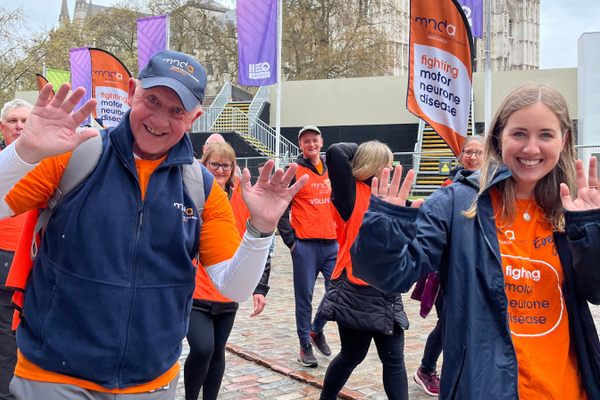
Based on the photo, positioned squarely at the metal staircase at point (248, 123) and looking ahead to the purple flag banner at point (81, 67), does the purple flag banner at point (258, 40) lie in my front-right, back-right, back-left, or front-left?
front-left

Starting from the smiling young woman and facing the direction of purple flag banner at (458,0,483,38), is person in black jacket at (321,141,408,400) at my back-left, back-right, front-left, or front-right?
front-left

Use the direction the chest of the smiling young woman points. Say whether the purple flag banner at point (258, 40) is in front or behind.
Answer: behind

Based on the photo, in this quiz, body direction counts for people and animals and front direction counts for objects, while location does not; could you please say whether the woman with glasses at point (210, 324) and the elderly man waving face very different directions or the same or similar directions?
same or similar directions

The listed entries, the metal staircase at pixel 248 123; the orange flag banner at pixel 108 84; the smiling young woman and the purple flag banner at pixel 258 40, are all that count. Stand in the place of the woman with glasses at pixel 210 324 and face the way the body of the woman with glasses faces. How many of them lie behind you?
3

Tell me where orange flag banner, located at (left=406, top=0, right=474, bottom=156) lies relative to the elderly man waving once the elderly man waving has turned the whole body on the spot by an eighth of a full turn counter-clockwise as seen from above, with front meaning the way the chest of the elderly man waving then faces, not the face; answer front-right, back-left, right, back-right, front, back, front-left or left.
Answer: left

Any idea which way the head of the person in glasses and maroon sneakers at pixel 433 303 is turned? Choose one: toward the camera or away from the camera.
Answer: toward the camera

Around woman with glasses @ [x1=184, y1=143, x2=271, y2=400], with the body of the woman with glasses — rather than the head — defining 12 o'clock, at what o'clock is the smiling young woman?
The smiling young woman is roughly at 11 o'clock from the woman with glasses.

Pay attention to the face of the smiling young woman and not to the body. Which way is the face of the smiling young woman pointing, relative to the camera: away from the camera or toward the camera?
toward the camera

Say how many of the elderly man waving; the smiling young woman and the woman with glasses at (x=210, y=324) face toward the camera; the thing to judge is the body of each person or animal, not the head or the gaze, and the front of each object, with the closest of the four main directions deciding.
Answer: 3

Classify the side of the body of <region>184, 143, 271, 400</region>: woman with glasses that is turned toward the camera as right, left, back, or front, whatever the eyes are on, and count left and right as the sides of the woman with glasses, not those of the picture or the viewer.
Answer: front

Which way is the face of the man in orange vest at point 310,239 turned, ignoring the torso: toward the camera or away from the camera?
toward the camera

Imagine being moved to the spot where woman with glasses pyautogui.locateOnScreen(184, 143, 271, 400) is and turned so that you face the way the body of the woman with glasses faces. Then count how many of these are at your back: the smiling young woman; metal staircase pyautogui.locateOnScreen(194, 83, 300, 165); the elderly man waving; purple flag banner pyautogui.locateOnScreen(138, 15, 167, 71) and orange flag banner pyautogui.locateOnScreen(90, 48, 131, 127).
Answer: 3

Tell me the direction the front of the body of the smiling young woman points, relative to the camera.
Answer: toward the camera

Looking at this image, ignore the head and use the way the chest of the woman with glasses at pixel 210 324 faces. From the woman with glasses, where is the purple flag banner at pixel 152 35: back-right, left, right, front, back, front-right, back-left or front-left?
back

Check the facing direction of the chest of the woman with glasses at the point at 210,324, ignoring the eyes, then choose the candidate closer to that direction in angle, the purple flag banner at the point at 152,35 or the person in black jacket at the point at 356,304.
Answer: the person in black jacket
